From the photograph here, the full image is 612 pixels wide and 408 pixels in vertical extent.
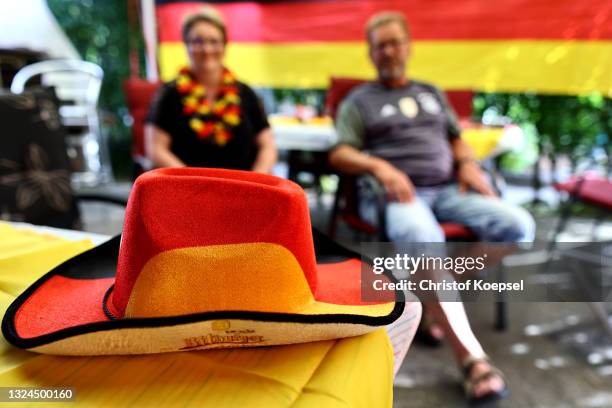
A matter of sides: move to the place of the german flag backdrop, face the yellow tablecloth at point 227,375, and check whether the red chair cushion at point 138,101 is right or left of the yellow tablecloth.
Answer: right

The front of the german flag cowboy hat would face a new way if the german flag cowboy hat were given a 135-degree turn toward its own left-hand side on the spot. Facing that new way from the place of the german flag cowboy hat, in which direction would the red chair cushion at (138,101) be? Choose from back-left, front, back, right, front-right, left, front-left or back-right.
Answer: back-left

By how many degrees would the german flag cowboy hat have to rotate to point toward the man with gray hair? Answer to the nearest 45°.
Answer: approximately 135° to its right

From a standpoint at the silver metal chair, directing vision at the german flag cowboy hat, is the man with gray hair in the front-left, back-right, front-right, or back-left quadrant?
front-left

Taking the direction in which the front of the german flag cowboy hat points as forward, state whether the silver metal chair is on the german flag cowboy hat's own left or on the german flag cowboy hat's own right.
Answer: on the german flag cowboy hat's own right

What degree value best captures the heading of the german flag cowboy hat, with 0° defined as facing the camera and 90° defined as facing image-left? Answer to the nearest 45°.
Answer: approximately 90°

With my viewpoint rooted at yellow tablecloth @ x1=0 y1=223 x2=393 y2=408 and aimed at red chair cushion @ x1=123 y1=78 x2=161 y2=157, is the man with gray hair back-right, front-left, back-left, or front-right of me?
front-right
